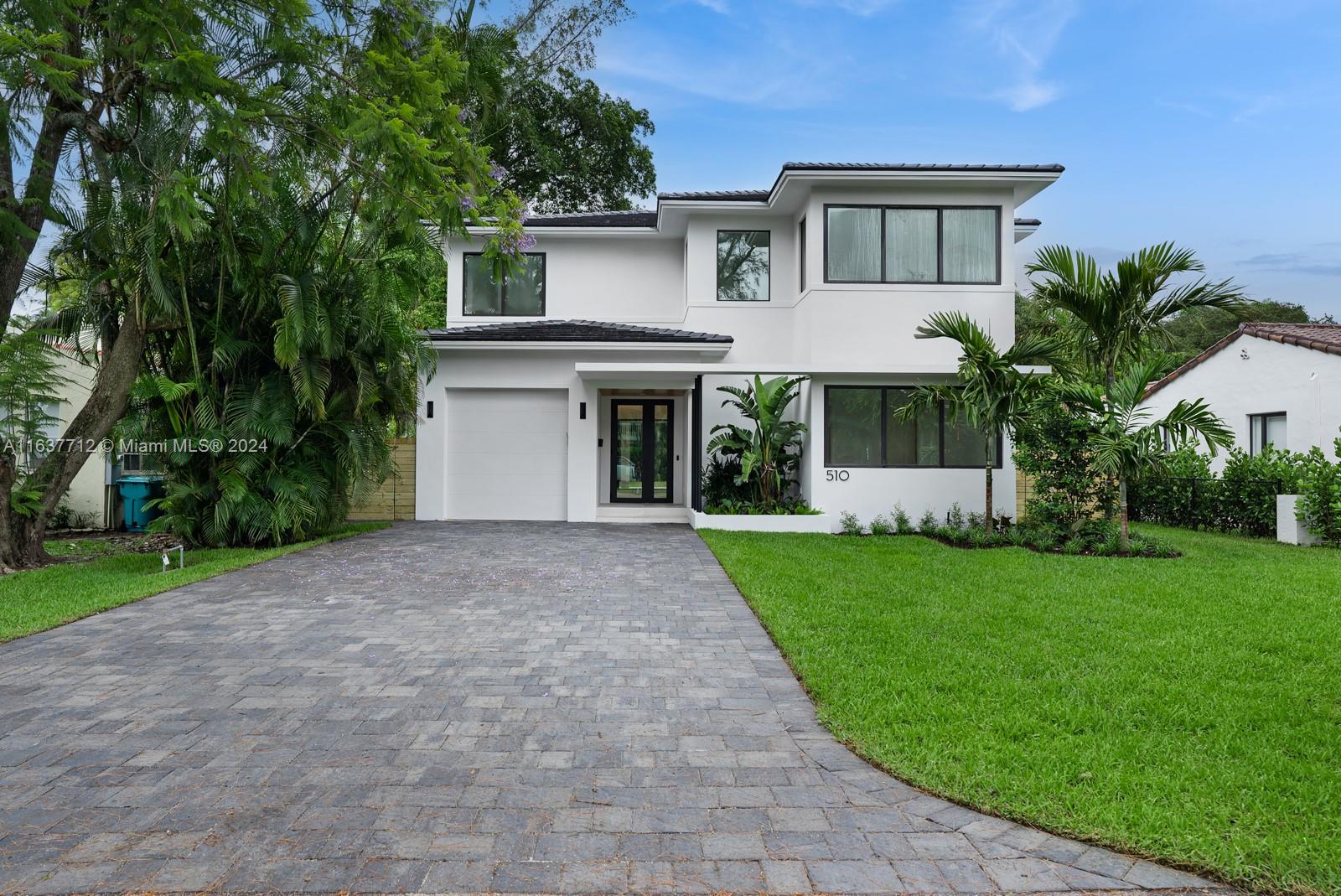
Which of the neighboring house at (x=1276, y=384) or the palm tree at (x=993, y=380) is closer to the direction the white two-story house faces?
the palm tree

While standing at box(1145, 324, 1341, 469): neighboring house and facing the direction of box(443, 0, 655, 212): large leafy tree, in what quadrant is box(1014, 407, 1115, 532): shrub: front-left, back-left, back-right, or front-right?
front-left

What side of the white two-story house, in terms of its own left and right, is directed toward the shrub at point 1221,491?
left

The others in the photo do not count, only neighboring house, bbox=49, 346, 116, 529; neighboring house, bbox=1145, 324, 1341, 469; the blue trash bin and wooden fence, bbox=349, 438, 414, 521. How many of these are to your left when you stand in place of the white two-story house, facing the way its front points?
1

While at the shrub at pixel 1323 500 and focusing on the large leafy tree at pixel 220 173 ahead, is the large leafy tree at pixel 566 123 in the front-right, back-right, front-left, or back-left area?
front-right

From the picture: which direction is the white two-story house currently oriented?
toward the camera

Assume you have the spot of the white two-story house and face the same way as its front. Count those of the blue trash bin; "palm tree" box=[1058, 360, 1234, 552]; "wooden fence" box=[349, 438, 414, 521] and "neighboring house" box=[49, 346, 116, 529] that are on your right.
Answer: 3

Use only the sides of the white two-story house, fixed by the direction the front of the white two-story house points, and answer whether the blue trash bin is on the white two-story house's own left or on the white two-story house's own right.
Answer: on the white two-story house's own right

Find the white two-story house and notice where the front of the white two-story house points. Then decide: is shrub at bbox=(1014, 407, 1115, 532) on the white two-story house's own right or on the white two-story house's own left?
on the white two-story house's own left

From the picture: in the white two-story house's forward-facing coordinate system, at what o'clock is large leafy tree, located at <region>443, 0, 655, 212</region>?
The large leafy tree is roughly at 5 o'clock from the white two-story house.

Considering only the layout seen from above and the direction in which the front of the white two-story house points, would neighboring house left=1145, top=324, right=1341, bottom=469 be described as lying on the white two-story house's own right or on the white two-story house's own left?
on the white two-story house's own left

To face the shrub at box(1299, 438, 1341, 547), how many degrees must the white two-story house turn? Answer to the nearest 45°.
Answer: approximately 90° to its left

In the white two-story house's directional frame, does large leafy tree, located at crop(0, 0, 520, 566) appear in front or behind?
in front

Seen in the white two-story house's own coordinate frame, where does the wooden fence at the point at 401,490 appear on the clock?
The wooden fence is roughly at 3 o'clock from the white two-story house.

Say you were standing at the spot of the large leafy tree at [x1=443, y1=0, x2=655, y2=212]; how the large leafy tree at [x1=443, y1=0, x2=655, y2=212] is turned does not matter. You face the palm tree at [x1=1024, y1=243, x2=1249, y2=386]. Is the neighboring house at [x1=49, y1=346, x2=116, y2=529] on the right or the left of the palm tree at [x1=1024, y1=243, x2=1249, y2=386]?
right

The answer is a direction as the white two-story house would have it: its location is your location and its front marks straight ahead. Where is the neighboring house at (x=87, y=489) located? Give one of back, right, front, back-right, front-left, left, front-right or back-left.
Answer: right

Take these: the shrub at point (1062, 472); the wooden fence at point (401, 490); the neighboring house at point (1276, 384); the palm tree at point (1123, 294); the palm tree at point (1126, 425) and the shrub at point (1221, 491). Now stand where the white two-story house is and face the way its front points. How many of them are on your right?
1

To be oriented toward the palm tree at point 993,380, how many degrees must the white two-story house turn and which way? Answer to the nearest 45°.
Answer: approximately 45° to its left

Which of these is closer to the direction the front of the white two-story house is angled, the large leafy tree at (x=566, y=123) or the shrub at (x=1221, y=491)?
the shrub
